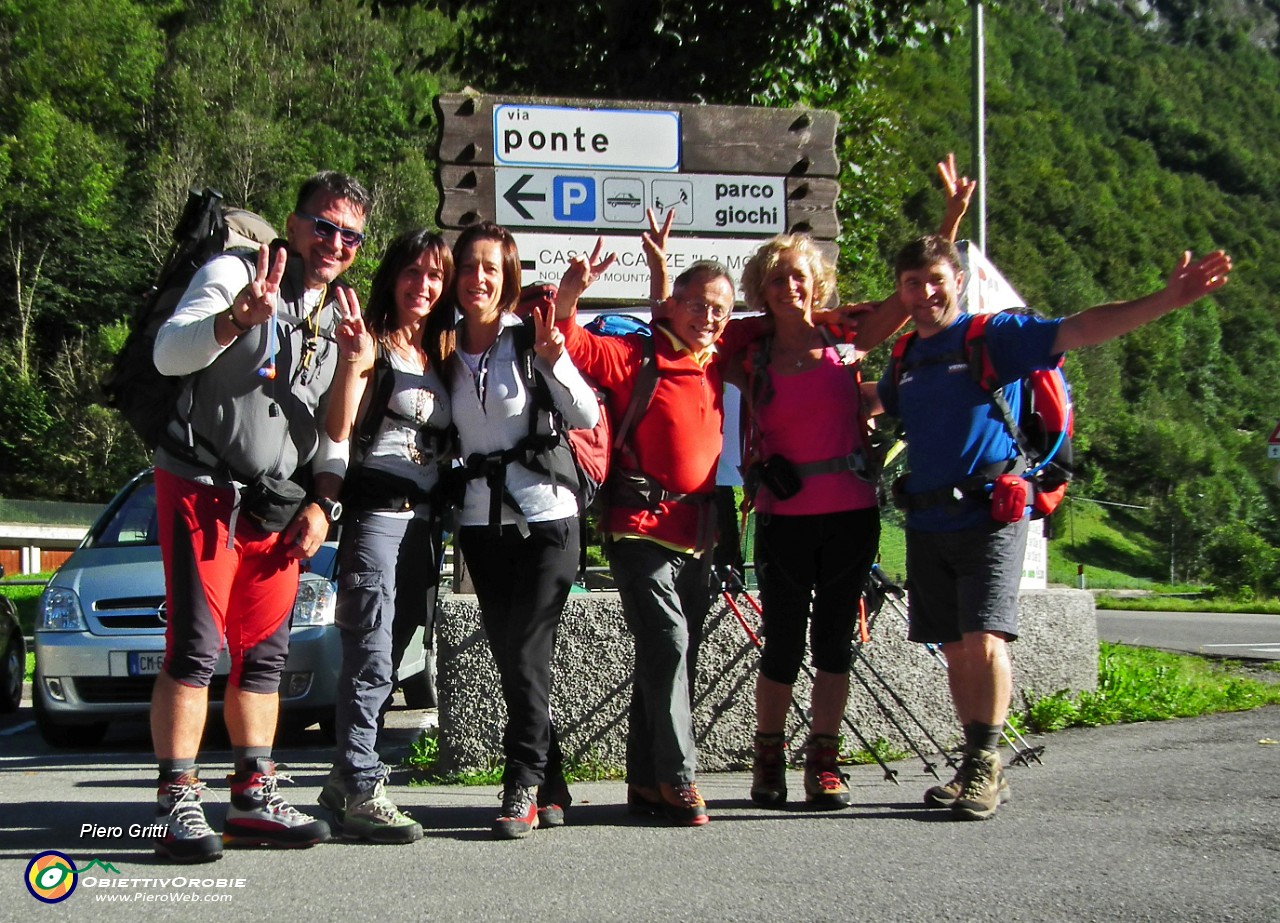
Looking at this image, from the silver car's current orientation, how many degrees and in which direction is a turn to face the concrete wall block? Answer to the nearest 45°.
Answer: approximately 90° to its left

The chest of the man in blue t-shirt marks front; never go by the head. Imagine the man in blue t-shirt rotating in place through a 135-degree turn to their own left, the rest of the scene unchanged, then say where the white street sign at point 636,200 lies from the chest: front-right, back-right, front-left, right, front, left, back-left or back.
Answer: back-left

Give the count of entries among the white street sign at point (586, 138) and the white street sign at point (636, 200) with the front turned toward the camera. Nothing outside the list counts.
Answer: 2

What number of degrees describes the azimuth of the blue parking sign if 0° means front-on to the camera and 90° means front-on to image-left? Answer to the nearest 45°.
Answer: approximately 0°

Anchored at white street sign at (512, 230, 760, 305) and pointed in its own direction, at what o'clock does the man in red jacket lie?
The man in red jacket is roughly at 12 o'clock from the white street sign.

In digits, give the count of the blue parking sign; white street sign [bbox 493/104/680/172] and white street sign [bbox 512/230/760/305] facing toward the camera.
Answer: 3

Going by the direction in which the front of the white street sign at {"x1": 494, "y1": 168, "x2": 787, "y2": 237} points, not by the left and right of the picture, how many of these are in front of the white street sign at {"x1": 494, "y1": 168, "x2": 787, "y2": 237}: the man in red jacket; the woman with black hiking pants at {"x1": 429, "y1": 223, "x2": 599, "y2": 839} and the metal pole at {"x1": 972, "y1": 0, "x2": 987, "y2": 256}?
2

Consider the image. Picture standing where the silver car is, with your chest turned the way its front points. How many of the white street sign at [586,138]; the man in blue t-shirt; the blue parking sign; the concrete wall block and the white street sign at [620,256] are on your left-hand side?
5

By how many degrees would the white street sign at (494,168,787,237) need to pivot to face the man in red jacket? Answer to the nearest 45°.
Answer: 0° — it already faces them
